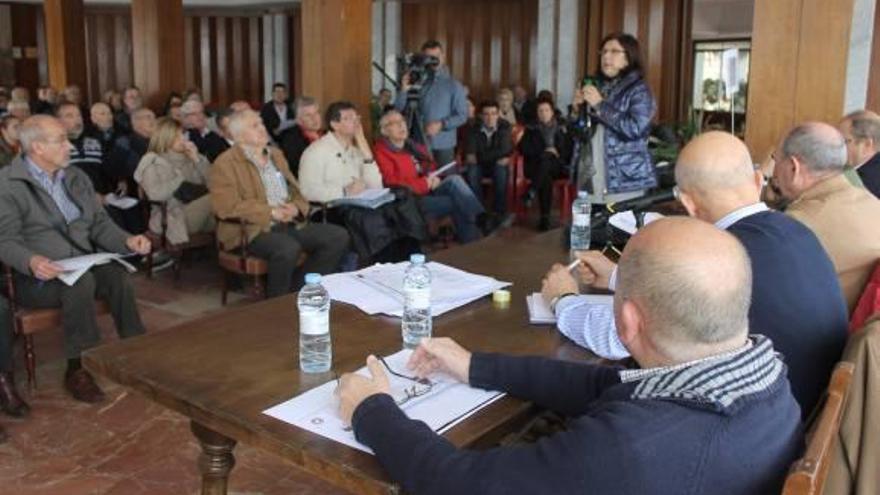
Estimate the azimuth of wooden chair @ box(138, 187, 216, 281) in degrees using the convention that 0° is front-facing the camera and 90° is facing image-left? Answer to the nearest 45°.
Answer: approximately 315°

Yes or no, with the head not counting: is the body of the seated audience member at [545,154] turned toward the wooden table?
yes

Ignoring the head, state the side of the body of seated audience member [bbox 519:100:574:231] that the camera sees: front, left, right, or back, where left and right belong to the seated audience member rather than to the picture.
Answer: front

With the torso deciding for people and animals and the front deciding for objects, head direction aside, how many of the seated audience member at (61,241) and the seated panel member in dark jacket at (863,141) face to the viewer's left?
1

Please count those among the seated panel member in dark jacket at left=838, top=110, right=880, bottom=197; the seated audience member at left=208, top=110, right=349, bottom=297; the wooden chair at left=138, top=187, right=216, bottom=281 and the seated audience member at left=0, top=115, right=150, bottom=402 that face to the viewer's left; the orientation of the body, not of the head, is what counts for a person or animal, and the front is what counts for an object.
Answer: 1

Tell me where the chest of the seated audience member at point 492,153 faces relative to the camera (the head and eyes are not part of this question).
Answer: toward the camera

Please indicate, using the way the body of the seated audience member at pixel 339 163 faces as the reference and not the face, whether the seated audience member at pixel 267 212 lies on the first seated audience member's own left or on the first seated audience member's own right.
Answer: on the first seated audience member's own right

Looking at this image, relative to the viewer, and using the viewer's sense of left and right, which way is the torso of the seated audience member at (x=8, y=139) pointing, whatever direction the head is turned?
facing the viewer and to the right of the viewer

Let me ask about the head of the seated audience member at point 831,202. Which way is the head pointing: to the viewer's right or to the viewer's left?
to the viewer's left

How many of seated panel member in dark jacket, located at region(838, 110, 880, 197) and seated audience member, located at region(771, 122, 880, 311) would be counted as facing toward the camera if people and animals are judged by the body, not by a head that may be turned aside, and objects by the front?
0
